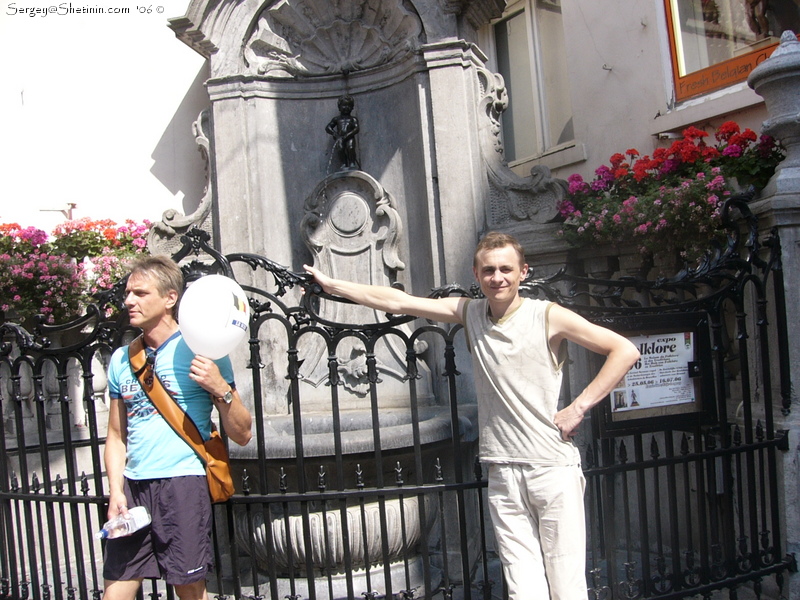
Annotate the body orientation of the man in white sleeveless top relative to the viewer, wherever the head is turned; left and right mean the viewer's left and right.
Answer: facing the viewer

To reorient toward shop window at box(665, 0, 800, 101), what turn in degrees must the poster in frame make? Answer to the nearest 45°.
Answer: approximately 180°

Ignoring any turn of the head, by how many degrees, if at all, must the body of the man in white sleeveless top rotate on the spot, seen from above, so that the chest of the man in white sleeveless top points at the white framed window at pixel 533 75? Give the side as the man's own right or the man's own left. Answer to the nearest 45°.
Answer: approximately 180°

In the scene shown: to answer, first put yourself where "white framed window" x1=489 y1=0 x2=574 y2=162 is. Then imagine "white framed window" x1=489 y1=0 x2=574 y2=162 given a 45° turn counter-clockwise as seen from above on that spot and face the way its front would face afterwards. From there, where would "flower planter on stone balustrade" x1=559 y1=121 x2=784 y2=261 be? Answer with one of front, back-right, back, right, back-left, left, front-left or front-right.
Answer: front

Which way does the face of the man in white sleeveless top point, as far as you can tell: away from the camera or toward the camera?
toward the camera

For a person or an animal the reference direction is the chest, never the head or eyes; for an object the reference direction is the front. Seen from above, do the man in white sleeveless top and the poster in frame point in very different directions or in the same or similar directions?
same or similar directions

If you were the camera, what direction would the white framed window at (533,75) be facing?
facing the viewer and to the left of the viewer

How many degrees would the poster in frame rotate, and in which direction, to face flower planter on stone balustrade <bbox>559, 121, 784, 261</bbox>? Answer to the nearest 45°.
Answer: approximately 180°

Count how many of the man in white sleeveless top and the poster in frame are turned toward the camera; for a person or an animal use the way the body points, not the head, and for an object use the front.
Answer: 2

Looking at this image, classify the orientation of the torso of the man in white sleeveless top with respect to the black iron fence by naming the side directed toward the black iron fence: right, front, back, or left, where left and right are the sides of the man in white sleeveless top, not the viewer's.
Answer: back
